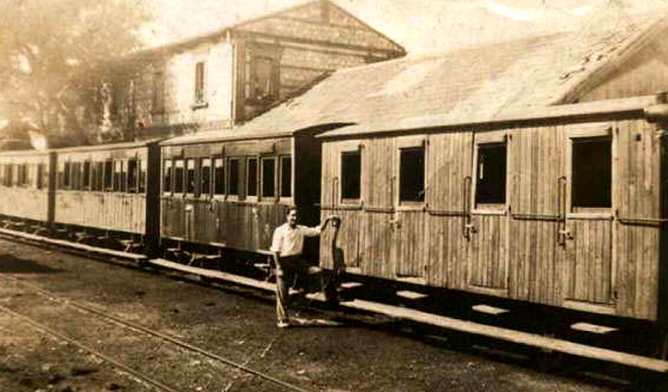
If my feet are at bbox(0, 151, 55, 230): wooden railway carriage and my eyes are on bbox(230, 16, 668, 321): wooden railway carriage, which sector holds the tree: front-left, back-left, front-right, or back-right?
back-left

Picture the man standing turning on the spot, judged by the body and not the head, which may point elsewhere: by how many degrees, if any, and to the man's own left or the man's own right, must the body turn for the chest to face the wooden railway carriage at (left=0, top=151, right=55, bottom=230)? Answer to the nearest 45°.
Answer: approximately 180°

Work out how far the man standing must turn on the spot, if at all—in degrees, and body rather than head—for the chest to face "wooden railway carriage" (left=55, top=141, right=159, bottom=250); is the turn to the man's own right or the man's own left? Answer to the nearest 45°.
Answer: approximately 180°

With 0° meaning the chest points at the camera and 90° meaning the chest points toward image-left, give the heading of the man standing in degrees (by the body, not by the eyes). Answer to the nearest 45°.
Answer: approximately 315°
